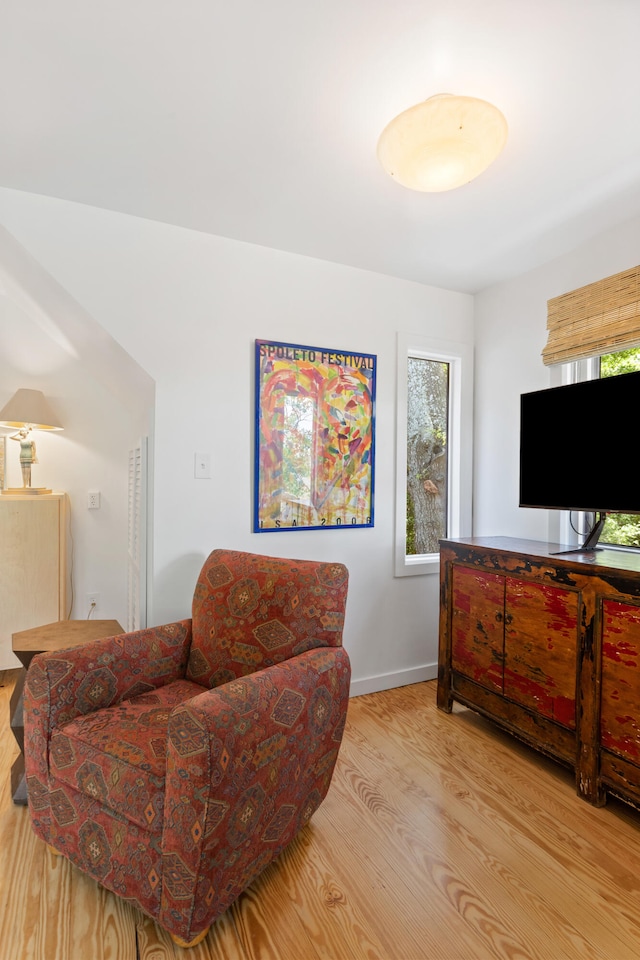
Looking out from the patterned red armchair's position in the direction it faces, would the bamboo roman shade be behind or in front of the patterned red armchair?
behind

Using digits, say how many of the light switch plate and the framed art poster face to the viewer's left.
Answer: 0

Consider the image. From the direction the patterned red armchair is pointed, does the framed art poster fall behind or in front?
behind

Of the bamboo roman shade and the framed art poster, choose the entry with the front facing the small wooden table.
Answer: the bamboo roman shade

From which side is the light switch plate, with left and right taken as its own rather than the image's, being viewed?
front

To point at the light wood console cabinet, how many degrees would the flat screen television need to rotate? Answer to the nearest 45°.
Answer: approximately 45° to its right

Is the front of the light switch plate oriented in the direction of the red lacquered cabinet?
no

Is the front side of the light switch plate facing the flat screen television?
no

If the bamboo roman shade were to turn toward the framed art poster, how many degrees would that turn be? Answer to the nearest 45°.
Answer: approximately 45° to its right

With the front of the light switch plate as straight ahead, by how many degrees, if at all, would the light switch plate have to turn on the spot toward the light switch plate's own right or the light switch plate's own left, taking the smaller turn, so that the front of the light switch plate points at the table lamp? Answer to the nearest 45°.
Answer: approximately 135° to the light switch plate's own right

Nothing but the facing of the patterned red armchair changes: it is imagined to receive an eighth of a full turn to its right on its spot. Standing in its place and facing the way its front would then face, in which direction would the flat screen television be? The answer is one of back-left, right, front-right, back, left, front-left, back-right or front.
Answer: back

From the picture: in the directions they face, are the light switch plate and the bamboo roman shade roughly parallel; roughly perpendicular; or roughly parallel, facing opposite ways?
roughly perpendicular

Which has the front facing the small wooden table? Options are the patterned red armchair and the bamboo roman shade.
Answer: the bamboo roman shade

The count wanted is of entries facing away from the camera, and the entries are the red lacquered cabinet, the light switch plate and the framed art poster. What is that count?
0

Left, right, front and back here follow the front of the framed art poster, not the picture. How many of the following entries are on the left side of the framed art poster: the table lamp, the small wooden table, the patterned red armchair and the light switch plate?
0

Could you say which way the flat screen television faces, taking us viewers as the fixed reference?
facing the viewer and to the left of the viewer

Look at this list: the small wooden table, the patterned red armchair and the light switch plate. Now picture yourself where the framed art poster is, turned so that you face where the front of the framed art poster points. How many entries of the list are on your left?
0

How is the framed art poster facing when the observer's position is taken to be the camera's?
facing the viewer and to the right of the viewer
